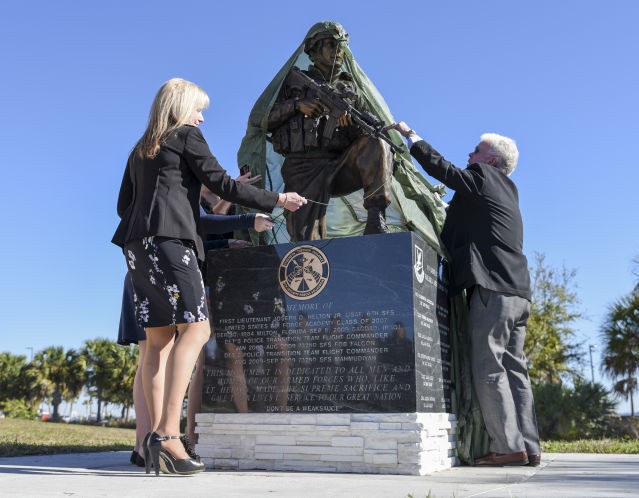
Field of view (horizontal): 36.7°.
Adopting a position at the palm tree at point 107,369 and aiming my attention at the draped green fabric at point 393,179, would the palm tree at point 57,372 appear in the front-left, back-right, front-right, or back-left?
back-right

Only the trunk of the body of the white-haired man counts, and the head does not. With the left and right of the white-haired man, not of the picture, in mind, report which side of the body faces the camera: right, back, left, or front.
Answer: left

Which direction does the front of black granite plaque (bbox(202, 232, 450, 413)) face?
toward the camera

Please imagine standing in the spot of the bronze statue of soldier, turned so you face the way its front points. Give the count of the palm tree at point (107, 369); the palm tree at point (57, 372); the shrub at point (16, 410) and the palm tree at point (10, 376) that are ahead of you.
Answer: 0

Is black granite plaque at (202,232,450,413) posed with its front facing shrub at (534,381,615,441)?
no

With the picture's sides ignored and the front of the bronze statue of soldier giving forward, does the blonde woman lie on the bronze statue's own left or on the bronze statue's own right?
on the bronze statue's own right

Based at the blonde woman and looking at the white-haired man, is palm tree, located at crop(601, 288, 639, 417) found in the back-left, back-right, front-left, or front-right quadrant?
front-left

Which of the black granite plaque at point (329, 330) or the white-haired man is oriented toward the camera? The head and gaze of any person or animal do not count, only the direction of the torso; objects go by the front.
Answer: the black granite plaque

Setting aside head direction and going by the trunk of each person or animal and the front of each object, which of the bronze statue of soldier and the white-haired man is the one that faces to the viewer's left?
the white-haired man

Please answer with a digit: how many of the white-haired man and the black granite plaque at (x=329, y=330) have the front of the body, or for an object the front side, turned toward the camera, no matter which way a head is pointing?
1

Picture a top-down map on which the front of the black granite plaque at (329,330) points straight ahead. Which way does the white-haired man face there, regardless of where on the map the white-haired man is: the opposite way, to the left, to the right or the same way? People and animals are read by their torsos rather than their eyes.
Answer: to the right

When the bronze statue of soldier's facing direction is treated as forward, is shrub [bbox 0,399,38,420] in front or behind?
behind

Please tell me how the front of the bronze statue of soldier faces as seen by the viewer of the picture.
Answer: facing the viewer and to the right of the viewer
